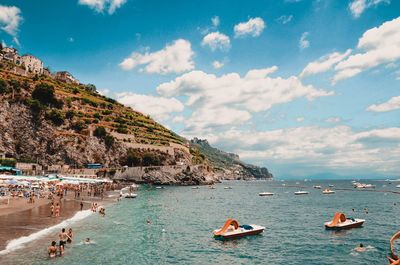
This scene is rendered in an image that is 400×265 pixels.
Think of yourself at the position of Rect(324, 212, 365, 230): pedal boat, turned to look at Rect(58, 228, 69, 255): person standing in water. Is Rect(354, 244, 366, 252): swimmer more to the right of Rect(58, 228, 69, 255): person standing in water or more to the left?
left

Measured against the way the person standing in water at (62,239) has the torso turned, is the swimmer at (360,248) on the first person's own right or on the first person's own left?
on the first person's own right

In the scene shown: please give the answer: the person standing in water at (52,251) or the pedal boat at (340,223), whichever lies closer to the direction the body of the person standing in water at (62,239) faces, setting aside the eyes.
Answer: the pedal boat

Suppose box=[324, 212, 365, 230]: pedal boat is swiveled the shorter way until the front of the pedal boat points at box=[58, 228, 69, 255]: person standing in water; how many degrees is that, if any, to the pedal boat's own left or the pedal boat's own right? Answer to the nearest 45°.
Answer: approximately 135° to the pedal boat's own right

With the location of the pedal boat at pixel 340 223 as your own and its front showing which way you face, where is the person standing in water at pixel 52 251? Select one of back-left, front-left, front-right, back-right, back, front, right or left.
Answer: back-right

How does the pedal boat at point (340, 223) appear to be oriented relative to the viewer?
to the viewer's right

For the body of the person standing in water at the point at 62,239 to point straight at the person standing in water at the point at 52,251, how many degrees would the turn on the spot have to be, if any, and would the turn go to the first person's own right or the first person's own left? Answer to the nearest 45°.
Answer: approximately 180°

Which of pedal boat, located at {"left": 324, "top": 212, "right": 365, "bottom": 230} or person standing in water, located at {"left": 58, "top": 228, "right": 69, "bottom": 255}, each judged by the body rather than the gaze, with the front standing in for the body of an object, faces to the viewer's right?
the pedal boat

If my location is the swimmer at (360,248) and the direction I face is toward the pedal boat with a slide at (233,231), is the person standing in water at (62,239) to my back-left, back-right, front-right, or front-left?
front-left

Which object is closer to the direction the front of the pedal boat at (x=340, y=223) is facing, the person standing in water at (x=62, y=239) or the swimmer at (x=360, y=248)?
the swimmer

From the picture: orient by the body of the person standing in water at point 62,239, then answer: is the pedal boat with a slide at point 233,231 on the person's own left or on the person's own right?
on the person's own right

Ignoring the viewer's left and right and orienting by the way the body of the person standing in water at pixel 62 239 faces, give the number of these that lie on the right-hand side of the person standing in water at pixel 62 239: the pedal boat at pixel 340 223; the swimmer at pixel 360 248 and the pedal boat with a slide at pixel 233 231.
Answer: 3

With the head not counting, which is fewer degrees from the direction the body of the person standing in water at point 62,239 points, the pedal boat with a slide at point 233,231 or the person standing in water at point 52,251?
the pedal boat with a slide

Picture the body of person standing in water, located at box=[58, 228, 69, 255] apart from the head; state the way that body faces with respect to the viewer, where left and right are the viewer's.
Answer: facing away from the viewer
